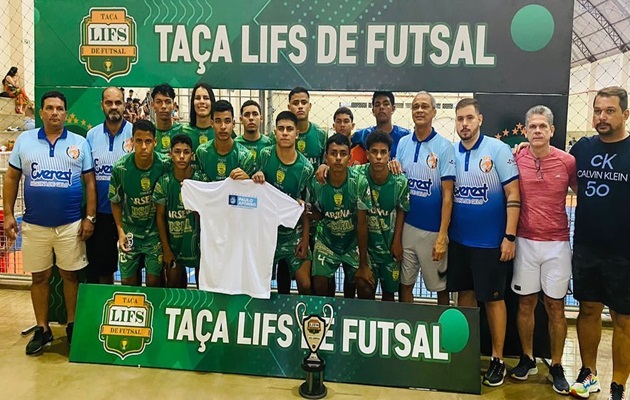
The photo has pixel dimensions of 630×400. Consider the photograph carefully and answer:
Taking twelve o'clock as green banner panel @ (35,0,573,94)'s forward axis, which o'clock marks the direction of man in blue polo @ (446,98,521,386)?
The man in blue polo is roughly at 10 o'clock from the green banner panel.

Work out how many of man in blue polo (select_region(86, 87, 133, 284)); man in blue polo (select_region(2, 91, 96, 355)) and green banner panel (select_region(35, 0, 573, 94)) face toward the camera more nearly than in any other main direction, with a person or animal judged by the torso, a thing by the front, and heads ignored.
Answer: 3

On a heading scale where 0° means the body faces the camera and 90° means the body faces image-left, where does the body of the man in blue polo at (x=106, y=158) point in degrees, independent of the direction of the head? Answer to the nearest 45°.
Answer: approximately 0°

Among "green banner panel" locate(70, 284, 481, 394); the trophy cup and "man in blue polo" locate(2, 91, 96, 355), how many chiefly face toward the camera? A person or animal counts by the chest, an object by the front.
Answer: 3

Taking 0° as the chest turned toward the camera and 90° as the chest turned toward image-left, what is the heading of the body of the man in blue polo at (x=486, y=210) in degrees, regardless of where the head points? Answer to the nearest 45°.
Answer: approximately 45°

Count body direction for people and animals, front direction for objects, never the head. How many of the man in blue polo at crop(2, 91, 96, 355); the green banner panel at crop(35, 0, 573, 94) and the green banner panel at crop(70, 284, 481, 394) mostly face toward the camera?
3

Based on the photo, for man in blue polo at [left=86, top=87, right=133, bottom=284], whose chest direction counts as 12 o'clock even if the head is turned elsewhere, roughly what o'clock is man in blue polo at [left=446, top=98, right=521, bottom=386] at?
man in blue polo at [left=446, top=98, right=521, bottom=386] is roughly at 10 o'clock from man in blue polo at [left=86, top=87, right=133, bottom=284].
